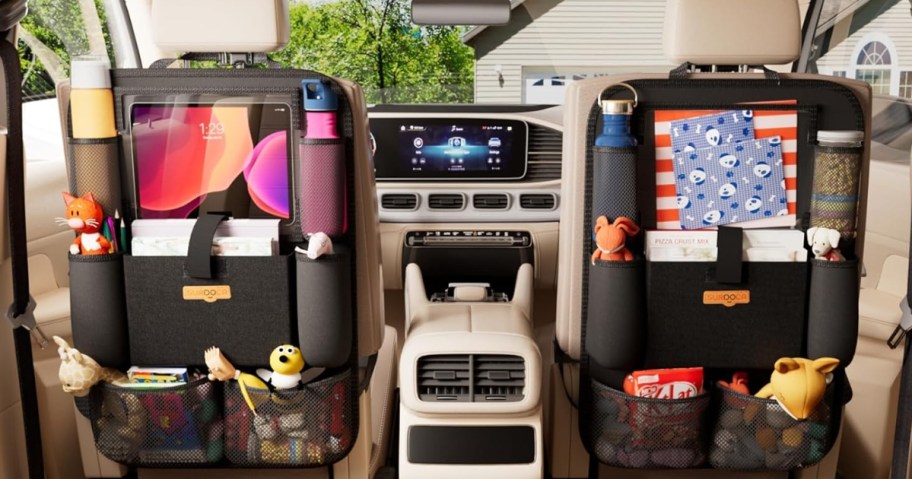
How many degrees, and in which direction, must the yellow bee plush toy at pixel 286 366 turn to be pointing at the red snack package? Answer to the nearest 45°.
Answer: approximately 90° to its left

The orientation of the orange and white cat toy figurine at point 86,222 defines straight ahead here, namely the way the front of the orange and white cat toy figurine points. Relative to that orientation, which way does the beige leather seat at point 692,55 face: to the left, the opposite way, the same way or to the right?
the opposite way

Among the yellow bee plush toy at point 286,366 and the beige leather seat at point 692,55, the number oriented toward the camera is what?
1

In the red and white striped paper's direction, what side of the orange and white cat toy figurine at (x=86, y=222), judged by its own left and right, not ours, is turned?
left

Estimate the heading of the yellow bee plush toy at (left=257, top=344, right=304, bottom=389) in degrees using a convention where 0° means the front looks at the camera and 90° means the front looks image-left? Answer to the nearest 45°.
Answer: approximately 0°

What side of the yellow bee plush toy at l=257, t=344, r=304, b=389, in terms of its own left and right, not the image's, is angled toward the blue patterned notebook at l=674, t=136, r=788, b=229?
left

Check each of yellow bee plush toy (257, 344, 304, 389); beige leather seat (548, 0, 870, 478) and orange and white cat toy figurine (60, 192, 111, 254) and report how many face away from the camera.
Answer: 1

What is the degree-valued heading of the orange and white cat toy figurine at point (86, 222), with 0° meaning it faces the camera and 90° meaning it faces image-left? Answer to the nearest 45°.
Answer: approximately 45°

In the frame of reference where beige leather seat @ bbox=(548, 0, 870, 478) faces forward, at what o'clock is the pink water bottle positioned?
The pink water bottle is roughly at 8 o'clock from the beige leather seat.

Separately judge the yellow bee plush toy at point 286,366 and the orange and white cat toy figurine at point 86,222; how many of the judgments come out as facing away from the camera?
0

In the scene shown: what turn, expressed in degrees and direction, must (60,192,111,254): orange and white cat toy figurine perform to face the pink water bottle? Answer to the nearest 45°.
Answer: approximately 90° to its left

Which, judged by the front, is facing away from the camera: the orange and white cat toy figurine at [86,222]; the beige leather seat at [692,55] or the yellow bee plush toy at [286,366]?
the beige leather seat

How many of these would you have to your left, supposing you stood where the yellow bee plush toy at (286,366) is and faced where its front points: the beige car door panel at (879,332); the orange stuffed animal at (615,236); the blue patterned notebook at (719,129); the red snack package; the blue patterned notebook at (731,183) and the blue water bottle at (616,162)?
6

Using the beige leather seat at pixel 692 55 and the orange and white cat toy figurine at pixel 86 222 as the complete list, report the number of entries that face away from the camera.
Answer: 1

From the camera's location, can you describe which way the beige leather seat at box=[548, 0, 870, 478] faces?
facing away from the viewer
